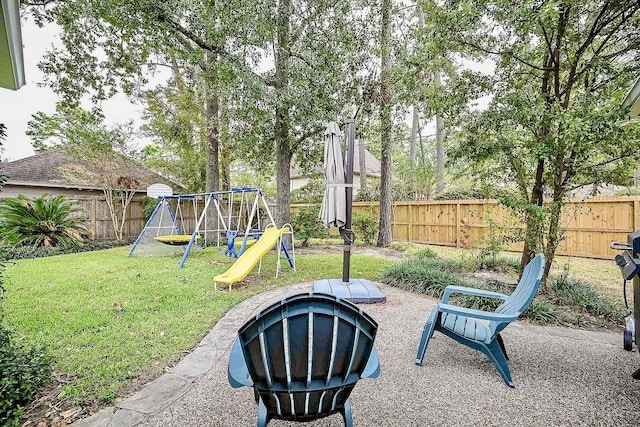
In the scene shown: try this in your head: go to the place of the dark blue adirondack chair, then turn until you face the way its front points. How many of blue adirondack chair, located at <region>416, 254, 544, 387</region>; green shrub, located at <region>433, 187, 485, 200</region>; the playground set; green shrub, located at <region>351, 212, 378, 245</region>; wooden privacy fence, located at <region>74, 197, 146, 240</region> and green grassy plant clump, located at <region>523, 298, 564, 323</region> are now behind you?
0

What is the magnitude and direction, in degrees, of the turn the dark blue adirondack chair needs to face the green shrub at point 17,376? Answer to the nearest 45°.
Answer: approximately 45° to its left

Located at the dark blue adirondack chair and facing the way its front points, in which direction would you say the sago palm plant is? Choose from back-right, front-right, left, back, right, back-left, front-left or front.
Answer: front-left

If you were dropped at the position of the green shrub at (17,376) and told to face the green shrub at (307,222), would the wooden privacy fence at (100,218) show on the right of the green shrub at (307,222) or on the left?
left

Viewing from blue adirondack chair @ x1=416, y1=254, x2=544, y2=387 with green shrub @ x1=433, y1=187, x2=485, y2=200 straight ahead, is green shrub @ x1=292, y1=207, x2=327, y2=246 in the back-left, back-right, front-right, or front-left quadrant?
front-left

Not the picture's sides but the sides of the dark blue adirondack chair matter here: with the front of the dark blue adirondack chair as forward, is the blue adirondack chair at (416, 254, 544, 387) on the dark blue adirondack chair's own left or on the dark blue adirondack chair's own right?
on the dark blue adirondack chair's own right

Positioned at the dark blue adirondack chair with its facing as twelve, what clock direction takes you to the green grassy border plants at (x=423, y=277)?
The green grassy border plants is roughly at 1 o'clock from the dark blue adirondack chair.

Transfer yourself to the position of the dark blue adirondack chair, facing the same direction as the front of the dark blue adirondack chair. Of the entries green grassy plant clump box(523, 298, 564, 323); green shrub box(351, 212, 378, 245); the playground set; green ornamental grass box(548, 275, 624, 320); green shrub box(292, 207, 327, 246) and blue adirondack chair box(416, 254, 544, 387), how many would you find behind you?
0

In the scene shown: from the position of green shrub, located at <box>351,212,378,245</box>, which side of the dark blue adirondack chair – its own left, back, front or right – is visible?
front

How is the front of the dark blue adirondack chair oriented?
away from the camera

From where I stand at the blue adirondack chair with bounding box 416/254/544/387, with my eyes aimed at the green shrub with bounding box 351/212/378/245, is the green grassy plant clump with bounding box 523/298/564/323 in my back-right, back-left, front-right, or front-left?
front-right

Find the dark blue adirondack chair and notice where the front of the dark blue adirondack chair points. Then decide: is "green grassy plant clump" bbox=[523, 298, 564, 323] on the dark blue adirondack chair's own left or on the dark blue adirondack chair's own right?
on the dark blue adirondack chair's own right

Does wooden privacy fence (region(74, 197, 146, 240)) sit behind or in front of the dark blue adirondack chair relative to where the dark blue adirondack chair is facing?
in front

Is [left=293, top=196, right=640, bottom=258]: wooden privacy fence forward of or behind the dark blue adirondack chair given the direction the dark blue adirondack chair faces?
forward

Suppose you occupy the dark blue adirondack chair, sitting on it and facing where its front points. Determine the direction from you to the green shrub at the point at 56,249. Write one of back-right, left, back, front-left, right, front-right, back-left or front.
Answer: front-left

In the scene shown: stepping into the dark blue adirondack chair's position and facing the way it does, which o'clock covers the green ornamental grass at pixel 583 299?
The green ornamental grass is roughly at 2 o'clock from the dark blue adirondack chair.

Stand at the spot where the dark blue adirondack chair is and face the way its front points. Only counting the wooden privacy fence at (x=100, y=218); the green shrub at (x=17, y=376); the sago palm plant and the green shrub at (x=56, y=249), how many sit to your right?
0

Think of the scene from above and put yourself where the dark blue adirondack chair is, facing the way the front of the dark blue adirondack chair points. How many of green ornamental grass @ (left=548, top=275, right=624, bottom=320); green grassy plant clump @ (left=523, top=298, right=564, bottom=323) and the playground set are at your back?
0

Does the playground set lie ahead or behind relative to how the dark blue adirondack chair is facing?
ahead

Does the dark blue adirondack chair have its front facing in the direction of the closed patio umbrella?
yes
